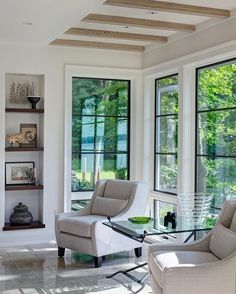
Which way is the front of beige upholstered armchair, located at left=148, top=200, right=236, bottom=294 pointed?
to the viewer's left

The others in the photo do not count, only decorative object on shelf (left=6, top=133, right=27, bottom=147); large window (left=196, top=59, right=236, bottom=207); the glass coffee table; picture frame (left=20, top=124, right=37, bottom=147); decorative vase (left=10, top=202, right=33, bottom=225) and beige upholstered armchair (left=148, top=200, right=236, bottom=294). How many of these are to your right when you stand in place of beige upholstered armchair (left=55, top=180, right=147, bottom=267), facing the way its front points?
3

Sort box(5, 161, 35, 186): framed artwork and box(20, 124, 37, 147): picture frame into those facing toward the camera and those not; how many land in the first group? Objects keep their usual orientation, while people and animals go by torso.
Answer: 2

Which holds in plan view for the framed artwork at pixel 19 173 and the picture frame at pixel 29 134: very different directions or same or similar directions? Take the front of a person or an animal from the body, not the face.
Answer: same or similar directions

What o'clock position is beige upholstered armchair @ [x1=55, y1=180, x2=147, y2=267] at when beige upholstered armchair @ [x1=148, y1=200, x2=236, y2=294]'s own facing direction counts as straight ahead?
beige upholstered armchair @ [x1=55, y1=180, x2=147, y2=267] is roughly at 2 o'clock from beige upholstered armchair @ [x1=148, y1=200, x2=236, y2=294].

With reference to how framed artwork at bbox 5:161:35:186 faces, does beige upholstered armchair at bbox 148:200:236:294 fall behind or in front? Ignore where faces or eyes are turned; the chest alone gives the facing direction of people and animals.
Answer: in front

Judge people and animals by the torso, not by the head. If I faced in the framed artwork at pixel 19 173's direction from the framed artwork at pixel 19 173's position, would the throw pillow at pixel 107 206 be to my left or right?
on my left

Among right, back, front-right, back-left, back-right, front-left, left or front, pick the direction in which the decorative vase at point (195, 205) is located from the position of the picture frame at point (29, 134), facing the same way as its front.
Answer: front-left

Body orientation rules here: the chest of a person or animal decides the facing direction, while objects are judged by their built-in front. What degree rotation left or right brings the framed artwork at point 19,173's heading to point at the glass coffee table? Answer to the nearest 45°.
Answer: approximately 45° to its left

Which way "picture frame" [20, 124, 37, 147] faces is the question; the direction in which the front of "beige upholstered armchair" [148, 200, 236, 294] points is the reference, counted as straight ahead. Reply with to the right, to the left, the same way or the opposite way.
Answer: to the left

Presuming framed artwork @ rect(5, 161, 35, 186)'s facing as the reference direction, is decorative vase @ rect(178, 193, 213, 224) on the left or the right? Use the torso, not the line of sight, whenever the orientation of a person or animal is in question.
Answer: on its left

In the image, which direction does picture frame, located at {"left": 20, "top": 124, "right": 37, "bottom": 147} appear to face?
toward the camera

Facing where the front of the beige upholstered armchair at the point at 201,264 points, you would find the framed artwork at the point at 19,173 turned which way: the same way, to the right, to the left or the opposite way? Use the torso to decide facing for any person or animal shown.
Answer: to the left

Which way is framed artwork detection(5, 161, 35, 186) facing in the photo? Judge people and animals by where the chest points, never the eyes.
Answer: toward the camera

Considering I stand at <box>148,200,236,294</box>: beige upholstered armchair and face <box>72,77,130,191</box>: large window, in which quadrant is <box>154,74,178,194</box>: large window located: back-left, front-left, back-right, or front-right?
front-right

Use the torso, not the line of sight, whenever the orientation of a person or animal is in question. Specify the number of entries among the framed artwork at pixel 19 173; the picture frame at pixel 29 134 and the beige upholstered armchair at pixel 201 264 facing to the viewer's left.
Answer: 1

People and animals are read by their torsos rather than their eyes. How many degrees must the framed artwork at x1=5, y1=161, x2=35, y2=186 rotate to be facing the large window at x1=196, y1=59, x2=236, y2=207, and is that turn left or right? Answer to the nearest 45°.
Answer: approximately 45° to its left
